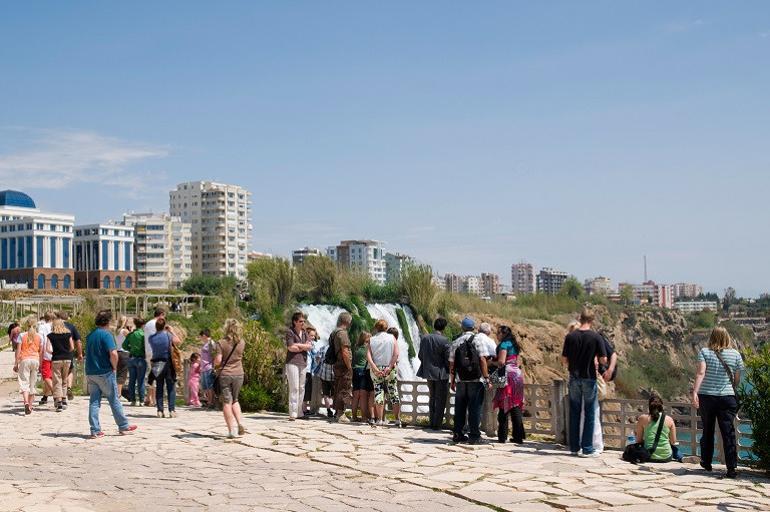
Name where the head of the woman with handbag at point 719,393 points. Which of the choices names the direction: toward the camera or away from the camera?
away from the camera

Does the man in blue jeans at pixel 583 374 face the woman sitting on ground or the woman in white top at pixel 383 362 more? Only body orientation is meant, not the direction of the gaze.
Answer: the woman in white top

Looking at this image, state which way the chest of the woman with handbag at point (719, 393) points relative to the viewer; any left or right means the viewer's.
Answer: facing away from the viewer

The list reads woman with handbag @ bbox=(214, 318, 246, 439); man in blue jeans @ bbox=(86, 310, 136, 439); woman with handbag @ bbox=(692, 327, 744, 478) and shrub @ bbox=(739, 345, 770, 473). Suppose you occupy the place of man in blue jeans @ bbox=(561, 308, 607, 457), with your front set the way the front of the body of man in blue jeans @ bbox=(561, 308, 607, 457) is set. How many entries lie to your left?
2

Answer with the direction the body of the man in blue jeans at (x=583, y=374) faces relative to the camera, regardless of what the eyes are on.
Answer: away from the camera

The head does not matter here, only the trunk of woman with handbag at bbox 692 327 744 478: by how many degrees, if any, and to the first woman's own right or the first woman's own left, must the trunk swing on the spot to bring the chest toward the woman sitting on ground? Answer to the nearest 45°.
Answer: approximately 45° to the first woman's own left

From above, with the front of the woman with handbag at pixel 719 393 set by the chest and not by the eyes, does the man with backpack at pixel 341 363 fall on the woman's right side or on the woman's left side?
on the woman's left side

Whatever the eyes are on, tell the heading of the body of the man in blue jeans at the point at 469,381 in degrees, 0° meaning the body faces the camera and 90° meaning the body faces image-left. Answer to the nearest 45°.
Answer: approximately 180°

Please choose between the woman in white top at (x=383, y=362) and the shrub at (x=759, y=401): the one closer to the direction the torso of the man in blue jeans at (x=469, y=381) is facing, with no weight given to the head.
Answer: the woman in white top

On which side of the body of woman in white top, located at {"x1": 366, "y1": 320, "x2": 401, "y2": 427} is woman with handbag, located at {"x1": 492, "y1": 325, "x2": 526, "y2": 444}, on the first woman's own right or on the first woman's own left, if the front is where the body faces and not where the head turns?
on the first woman's own right

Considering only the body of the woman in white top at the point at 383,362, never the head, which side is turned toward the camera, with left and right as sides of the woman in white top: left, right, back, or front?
back
